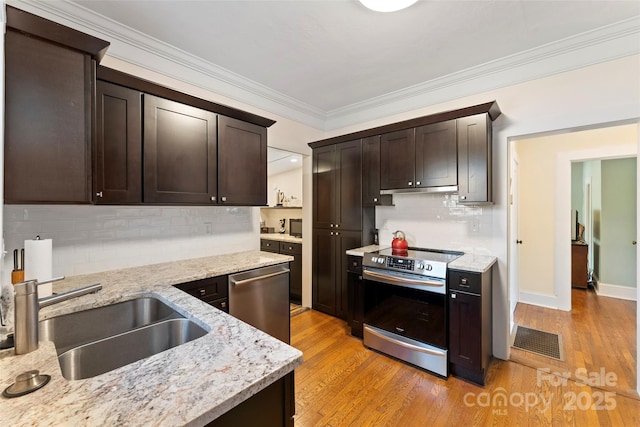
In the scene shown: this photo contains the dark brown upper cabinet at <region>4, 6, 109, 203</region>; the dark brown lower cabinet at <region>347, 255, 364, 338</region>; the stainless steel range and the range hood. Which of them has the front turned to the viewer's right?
the dark brown upper cabinet

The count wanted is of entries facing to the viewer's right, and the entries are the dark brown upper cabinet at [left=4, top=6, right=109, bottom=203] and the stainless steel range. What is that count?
1

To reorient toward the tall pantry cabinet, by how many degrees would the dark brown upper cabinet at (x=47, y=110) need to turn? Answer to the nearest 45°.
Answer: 0° — it already faces it

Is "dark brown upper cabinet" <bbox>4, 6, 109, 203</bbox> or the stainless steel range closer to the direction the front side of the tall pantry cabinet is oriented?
the dark brown upper cabinet

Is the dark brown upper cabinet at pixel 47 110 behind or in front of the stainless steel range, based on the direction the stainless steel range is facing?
in front

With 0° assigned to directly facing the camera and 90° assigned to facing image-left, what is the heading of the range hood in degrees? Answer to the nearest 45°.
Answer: approximately 45°

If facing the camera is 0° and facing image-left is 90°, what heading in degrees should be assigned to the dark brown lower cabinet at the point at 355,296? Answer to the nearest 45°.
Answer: approximately 45°

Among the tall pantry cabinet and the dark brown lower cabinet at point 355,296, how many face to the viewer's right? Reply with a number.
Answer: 0

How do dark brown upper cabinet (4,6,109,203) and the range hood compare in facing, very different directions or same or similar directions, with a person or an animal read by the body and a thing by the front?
very different directions

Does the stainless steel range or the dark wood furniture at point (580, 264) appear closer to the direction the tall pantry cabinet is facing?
the stainless steel range

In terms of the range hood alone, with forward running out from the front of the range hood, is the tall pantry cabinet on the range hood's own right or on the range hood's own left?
on the range hood's own right

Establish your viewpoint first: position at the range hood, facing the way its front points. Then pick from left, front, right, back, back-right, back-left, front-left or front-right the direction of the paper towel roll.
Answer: front

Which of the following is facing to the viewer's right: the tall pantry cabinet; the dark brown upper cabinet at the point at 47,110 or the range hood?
the dark brown upper cabinet

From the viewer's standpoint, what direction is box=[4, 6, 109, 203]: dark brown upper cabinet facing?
to the viewer's right
